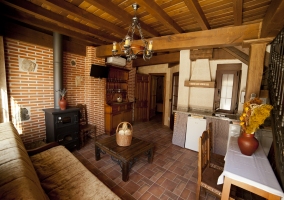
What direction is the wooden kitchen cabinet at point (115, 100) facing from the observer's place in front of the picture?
facing the viewer and to the right of the viewer

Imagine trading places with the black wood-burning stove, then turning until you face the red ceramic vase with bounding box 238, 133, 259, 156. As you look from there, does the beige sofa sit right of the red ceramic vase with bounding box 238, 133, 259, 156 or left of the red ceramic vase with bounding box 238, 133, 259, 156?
right

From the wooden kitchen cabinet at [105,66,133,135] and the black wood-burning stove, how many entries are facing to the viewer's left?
0

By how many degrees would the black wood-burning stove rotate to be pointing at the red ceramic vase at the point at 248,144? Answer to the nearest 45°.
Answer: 0° — it already faces it

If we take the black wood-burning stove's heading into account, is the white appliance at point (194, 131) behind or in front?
in front

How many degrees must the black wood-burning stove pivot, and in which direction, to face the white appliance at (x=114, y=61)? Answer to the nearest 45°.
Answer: approximately 90° to its left

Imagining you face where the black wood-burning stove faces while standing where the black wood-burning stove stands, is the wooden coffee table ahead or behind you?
ahead

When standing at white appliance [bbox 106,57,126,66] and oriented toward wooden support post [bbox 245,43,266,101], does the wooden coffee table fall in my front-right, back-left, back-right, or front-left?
front-right

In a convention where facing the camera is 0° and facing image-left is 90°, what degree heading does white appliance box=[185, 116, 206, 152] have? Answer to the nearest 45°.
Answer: approximately 45°

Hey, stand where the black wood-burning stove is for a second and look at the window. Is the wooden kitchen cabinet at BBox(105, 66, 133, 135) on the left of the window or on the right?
left

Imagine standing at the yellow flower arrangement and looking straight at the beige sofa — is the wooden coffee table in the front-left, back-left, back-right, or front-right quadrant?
front-right

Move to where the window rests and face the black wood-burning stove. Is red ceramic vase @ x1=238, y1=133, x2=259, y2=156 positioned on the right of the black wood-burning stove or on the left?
left

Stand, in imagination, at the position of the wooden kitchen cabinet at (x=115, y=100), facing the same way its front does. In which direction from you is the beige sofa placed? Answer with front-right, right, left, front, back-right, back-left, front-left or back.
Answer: front-right
